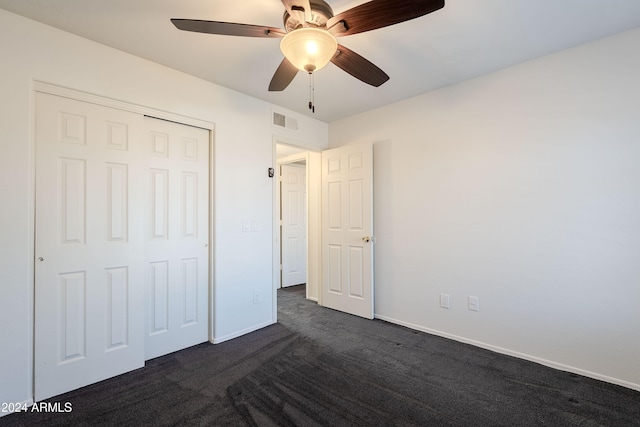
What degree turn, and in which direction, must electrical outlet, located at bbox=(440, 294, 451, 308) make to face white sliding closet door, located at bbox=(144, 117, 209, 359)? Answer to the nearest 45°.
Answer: approximately 45° to its right

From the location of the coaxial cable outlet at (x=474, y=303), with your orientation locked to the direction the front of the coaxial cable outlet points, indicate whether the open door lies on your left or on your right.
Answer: on your right

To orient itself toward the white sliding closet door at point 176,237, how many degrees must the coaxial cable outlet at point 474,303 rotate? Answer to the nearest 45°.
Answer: approximately 45° to its right

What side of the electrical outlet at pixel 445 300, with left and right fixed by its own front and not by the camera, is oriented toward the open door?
right
